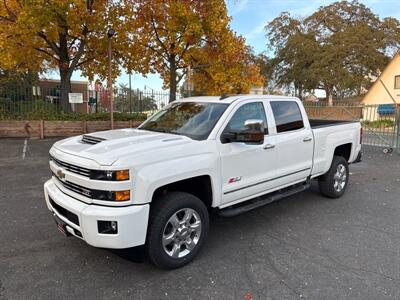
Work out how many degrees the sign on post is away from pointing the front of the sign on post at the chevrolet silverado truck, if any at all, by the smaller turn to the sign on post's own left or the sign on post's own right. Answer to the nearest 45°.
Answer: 0° — it already faces it

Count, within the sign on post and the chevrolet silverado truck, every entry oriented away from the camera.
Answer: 0

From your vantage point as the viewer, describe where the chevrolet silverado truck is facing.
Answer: facing the viewer and to the left of the viewer

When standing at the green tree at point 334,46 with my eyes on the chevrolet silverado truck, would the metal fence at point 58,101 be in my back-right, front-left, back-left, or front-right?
front-right

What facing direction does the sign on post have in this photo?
toward the camera

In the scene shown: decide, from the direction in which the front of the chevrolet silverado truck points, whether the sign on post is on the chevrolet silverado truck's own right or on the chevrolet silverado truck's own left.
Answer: on the chevrolet silverado truck's own right

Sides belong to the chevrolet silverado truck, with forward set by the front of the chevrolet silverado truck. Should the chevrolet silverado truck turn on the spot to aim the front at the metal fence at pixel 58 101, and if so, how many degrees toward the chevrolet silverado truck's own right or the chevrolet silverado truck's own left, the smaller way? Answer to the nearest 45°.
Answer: approximately 90° to the chevrolet silverado truck's own right

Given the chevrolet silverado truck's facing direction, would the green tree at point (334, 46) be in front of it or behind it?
behind

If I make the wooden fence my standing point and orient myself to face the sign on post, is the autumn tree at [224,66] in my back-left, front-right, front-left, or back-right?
front-right

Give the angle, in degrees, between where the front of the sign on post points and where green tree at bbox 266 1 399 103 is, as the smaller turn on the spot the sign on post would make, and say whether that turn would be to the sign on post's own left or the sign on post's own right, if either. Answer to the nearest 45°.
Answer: approximately 135° to the sign on post's own left

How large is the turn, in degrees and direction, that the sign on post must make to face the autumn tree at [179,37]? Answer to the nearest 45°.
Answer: approximately 90° to its left

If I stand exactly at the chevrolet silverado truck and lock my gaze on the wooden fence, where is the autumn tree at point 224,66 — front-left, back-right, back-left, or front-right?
front-right
